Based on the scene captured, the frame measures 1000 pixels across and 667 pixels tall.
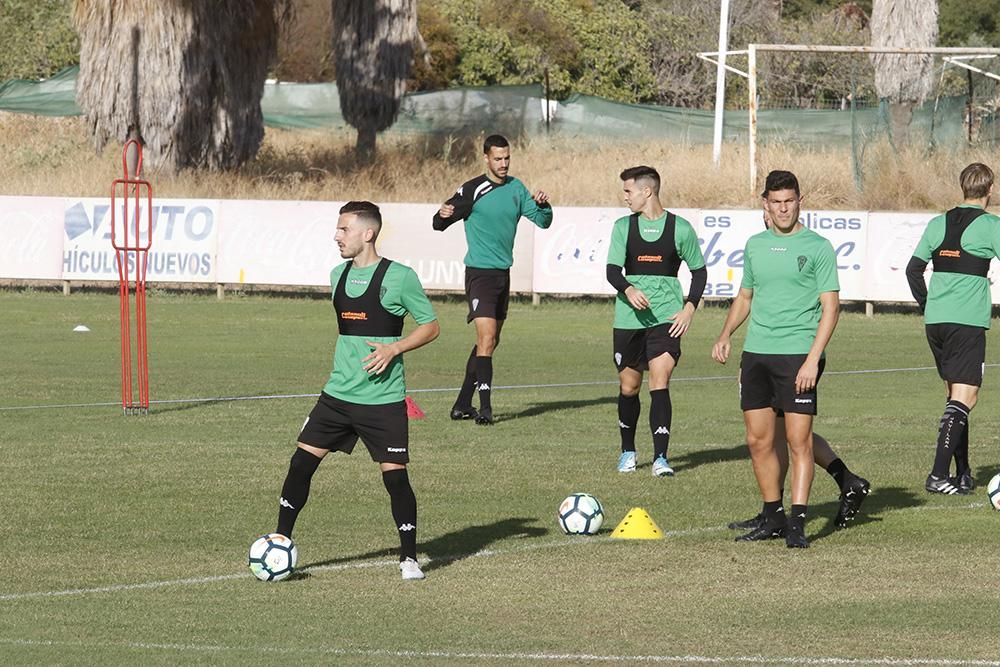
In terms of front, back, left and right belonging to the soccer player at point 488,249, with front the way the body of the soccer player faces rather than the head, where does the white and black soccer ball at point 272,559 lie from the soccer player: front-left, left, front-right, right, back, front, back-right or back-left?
front-right

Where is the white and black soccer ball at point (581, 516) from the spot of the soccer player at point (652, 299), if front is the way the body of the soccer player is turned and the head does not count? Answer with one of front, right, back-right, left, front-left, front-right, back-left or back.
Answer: front

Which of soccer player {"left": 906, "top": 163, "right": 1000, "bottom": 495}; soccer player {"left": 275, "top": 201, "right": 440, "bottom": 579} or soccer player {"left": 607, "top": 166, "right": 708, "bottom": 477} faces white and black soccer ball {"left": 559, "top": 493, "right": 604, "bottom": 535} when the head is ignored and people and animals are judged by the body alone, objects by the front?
soccer player {"left": 607, "top": 166, "right": 708, "bottom": 477}

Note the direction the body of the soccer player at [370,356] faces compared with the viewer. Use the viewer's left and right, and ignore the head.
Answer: facing the viewer and to the left of the viewer

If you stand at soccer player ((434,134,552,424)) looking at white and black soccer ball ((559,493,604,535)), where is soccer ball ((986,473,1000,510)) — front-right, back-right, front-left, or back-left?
front-left

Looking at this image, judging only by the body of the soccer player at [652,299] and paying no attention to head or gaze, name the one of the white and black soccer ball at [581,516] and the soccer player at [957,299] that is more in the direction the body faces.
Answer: the white and black soccer ball

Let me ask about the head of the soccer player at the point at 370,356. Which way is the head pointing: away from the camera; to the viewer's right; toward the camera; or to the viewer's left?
to the viewer's left

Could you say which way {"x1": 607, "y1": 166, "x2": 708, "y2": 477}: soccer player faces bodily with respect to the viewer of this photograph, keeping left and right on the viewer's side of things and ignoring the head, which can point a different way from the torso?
facing the viewer

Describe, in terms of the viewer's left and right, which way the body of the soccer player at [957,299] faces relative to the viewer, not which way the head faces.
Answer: facing away from the viewer and to the left of the viewer

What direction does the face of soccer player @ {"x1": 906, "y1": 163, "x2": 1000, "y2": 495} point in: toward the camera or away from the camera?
away from the camera

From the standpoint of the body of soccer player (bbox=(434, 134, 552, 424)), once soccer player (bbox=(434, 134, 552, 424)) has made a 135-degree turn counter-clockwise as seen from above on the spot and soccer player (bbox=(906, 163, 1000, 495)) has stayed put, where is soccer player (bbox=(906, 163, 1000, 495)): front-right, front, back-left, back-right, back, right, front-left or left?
back-right

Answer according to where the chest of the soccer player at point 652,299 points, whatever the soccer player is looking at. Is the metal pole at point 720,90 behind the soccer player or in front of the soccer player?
behind

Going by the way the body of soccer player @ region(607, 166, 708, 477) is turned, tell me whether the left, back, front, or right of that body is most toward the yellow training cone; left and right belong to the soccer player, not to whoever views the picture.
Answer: front

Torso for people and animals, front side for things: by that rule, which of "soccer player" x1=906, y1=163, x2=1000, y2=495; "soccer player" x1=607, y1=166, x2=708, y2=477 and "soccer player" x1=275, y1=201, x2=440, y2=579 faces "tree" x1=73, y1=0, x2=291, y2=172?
"soccer player" x1=906, y1=163, x2=1000, y2=495
